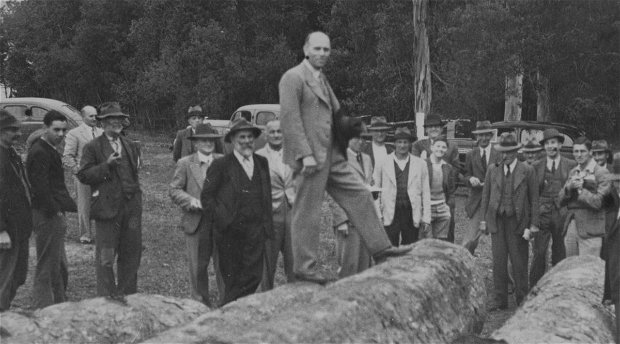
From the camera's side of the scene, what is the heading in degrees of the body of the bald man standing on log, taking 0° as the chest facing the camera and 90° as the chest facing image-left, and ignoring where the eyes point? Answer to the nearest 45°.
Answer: approximately 315°

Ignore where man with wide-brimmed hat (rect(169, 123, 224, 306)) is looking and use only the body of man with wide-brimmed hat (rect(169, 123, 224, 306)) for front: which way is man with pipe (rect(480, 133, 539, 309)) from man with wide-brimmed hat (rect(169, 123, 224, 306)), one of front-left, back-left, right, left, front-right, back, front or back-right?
front-left

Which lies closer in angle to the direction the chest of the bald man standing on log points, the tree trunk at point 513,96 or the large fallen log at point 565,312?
the large fallen log

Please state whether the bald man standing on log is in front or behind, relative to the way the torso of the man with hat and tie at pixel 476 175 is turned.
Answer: in front

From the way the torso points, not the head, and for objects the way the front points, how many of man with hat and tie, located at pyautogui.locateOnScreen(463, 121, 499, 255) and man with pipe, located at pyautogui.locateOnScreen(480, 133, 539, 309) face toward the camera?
2

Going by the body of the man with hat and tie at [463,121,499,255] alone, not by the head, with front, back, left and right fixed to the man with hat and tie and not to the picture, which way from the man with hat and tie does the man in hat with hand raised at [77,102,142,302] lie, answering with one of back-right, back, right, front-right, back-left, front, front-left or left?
front-right

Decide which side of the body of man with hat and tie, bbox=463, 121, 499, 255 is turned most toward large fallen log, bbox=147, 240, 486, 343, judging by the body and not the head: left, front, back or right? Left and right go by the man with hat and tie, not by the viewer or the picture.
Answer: front

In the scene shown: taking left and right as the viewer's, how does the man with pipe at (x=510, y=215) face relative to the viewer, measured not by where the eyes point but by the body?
facing the viewer

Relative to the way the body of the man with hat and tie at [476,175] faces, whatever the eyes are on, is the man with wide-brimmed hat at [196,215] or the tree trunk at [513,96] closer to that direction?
the man with wide-brimmed hat

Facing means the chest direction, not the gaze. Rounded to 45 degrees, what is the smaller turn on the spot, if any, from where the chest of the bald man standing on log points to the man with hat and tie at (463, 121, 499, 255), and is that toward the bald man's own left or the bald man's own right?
approximately 90° to the bald man's own left

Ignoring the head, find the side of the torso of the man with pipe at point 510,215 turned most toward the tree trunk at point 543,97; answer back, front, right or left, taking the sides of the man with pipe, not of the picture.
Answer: back

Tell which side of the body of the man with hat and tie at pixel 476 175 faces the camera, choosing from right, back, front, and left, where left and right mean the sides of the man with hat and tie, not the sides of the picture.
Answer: front
